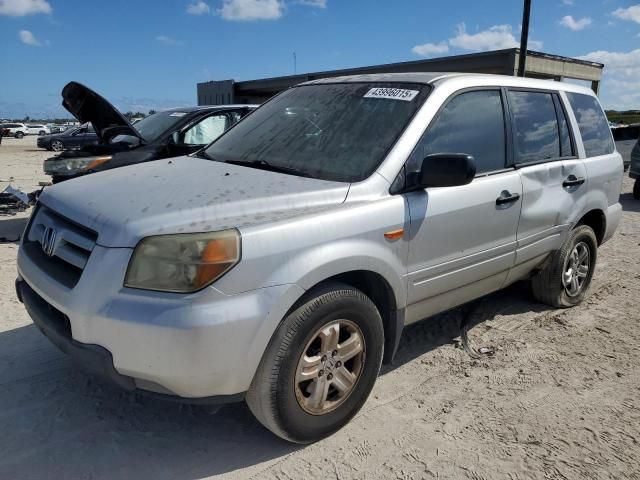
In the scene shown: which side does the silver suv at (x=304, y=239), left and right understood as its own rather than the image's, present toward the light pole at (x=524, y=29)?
back

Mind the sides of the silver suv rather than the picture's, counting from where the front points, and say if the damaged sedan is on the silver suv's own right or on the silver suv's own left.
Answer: on the silver suv's own right

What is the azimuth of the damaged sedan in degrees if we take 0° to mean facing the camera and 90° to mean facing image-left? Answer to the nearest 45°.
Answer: approximately 45°

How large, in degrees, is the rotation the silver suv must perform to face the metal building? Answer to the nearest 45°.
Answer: approximately 135° to its right

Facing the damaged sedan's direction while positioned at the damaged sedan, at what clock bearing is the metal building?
The metal building is roughly at 6 o'clock from the damaged sedan.

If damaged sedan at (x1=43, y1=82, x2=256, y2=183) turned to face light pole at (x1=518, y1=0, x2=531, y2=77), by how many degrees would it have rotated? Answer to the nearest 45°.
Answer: approximately 180°

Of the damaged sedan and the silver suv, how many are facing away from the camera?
0

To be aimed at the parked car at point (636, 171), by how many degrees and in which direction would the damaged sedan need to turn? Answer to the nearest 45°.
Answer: approximately 135° to its left

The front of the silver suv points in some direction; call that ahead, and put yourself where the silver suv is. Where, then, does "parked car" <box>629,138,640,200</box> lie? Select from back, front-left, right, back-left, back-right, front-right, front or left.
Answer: back
